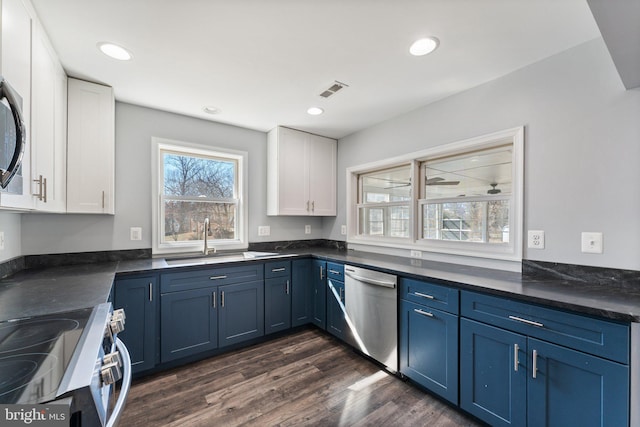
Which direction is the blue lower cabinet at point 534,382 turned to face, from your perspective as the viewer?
facing the viewer and to the left of the viewer

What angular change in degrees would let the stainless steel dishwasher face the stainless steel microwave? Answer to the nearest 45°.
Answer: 0° — it already faces it

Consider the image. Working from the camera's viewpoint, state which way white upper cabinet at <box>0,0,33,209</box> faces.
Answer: facing to the right of the viewer

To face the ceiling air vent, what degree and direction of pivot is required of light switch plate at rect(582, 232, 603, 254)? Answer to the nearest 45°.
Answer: approximately 45° to its right

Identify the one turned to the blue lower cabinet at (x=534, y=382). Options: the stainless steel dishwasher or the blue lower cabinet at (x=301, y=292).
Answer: the blue lower cabinet at (x=301, y=292)

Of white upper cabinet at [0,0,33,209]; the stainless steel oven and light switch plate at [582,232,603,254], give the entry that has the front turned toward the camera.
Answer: the light switch plate

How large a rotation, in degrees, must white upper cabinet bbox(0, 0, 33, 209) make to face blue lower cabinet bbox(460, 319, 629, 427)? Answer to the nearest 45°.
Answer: approximately 45° to its right

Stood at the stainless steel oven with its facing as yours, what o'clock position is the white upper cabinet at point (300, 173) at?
The white upper cabinet is roughly at 11 o'clock from the stainless steel oven.

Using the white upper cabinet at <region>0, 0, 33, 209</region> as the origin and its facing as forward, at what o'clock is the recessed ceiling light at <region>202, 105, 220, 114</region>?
The recessed ceiling light is roughly at 11 o'clock from the white upper cabinet.

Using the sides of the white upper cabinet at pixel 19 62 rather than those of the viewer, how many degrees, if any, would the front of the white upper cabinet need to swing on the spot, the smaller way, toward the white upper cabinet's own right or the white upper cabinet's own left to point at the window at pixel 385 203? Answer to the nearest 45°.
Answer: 0° — it already faces it

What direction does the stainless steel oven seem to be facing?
to the viewer's right

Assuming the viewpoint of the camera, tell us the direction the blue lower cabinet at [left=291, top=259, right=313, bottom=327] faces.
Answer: facing the viewer and to the right of the viewer

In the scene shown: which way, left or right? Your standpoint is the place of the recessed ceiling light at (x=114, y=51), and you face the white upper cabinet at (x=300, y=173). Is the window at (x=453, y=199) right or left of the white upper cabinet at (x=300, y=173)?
right

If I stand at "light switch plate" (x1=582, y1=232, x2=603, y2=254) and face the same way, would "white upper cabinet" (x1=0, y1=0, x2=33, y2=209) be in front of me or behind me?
in front

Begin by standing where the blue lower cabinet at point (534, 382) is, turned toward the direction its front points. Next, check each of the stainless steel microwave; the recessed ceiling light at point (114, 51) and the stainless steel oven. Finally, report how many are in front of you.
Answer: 3

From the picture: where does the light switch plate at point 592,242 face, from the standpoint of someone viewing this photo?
facing the viewer
